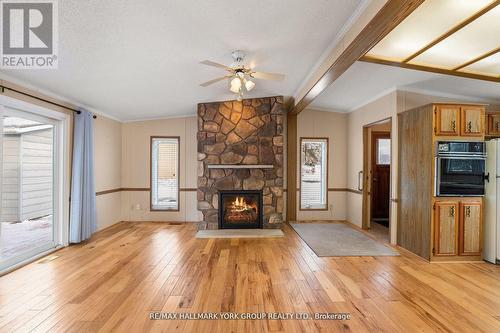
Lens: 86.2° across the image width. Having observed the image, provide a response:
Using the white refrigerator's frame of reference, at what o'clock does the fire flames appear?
The fire flames is roughly at 4 o'clock from the white refrigerator.

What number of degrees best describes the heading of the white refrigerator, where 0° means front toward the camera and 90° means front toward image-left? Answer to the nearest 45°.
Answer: approximately 315°

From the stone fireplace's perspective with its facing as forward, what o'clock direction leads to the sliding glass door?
The sliding glass door is roughly at 2 o'clock from the stone fireplace.

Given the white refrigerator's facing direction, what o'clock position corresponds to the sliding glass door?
The sliding glass door is roughly at 3 o'clock from the white refrigerator.

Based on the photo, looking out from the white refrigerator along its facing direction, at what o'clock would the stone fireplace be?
The stone fireplace is roughly at 4 o'clock from the white refrigerator.

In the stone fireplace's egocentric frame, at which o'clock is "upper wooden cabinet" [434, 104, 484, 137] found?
The upper wooden cabinet is roughly at 10 o'clock from the stone fireplace.

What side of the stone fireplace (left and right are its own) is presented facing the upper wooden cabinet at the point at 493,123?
left

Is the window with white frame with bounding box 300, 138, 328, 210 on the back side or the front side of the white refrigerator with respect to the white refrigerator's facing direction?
on the back side

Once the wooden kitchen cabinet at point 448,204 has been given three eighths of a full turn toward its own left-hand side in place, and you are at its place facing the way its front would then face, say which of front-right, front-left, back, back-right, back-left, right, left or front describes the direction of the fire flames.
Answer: left

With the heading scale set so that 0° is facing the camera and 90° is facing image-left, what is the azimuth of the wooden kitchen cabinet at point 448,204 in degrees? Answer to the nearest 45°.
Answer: approximately 315°

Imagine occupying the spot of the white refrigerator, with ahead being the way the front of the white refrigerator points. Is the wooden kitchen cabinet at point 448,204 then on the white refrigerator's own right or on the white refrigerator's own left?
on the white refrigerator's own right
